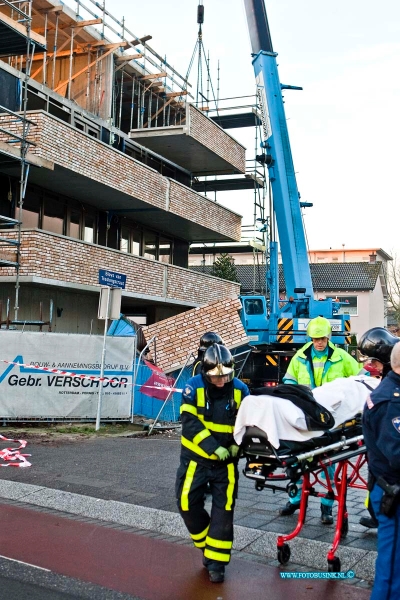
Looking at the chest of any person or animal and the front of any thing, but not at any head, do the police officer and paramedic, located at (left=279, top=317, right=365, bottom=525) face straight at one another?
no

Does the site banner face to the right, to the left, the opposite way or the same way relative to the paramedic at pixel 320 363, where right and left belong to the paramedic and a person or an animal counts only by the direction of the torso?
the same way

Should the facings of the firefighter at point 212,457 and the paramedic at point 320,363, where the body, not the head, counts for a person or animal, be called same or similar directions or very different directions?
same or similar directions

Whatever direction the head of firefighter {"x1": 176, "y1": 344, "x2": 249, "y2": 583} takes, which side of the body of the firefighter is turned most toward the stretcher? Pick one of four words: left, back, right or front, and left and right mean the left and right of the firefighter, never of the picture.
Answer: left

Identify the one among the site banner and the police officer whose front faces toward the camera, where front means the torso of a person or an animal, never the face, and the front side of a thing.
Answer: the site banner

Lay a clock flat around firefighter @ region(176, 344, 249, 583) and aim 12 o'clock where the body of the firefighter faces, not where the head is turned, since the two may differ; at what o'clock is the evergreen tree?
The evergreen tree is roughly at 6 o'clock from the firefighter.

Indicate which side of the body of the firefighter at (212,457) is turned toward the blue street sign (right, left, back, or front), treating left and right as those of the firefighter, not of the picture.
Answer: back

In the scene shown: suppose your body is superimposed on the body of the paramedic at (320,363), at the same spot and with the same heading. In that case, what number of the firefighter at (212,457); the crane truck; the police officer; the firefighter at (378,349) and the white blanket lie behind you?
1

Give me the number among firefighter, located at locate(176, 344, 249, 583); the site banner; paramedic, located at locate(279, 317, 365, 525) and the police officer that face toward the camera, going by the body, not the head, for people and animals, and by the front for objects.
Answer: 3

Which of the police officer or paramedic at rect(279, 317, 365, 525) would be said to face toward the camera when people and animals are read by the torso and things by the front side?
the paramedic

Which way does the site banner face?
toward the camera

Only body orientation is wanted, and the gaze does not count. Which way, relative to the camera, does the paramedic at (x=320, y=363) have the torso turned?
toward the camera
